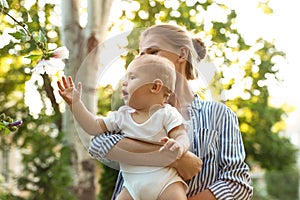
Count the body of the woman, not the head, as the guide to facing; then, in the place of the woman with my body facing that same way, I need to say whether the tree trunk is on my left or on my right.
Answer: on my right

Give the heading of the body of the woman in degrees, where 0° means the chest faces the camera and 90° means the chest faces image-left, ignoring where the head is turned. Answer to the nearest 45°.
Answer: approximately 45°

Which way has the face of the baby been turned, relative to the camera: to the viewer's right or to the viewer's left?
to the viewer's left

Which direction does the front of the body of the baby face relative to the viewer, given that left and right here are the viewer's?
facing the viewer and to the left of the viewer
